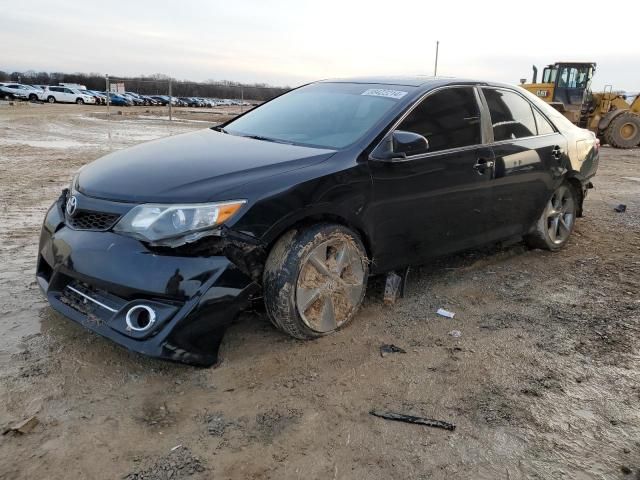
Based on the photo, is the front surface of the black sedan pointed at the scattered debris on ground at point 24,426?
yes

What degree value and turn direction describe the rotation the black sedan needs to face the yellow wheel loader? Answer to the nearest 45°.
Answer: approximately 180°

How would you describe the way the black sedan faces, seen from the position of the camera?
facing the viewer and to the left of the viewer

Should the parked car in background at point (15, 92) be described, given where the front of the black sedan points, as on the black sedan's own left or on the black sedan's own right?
on the black sedan's own right

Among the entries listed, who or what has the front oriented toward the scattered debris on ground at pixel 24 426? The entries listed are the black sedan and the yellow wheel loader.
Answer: the black sedan

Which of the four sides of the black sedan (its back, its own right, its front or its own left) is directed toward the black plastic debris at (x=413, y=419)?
left

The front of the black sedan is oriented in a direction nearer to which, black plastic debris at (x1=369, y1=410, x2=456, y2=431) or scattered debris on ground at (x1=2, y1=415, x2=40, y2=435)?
the scattered debris on ground

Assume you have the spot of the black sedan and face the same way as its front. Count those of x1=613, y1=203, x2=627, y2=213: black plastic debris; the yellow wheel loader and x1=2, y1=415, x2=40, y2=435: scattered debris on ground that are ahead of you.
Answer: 1
